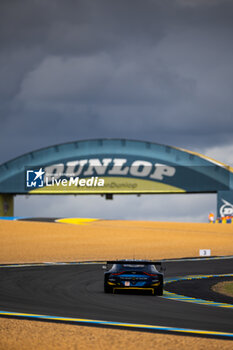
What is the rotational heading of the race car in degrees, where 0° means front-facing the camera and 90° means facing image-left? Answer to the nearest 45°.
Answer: approximately 180°
